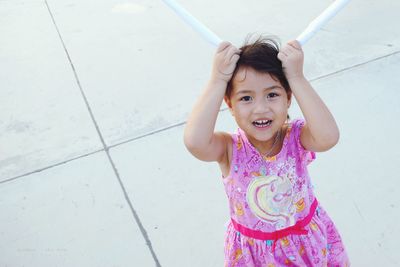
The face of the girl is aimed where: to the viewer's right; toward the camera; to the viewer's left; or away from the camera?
toward the camera

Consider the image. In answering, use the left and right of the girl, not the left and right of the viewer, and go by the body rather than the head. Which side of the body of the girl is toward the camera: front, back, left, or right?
front
